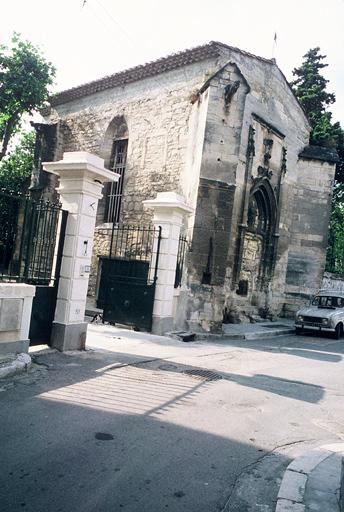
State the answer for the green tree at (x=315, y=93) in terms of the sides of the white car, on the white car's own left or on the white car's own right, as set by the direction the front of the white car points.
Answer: on the white car's own right

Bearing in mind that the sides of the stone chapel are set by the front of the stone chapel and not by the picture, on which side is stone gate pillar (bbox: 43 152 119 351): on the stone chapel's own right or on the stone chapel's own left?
on the stone chapel's own right

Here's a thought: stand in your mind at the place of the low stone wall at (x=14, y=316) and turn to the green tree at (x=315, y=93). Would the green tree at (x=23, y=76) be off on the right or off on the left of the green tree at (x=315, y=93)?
left

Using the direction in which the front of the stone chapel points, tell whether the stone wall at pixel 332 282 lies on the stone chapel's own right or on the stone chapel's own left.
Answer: on the stone chapel's own left

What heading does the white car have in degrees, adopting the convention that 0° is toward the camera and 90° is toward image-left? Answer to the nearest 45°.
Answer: approximately 45°

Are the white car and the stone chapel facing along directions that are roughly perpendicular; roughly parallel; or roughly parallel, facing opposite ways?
roughly perpendicular

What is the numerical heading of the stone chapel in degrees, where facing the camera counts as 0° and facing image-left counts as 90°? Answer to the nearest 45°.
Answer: approximately 315°

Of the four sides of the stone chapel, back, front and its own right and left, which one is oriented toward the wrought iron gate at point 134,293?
right

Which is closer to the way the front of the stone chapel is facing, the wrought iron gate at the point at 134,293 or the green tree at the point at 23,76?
the wrought iron gate

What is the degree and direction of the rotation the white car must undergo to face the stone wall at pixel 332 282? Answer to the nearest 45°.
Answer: approximately 135° to its right
